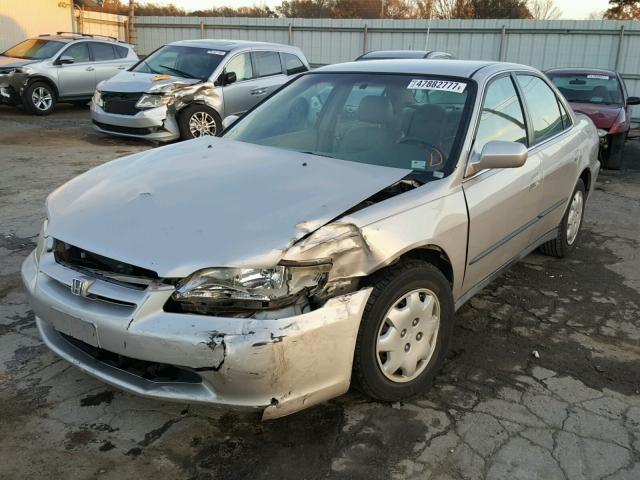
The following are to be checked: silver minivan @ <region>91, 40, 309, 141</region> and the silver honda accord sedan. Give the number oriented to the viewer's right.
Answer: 0

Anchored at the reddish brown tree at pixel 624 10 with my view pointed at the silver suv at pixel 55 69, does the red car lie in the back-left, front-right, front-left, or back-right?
front-left

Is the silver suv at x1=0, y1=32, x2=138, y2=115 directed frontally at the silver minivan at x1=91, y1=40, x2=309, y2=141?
no

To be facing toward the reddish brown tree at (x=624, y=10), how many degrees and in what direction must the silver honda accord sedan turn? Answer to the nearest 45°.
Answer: approximately 180°

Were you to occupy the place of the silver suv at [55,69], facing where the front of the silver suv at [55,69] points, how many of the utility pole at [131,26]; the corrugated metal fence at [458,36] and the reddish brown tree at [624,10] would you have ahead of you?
0

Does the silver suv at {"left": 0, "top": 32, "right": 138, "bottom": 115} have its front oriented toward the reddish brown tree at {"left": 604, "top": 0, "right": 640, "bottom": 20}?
no

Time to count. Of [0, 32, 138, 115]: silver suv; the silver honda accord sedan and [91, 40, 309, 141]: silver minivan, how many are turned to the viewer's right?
0

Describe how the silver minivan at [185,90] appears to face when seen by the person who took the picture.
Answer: facing the viewer and to the left of the viewer

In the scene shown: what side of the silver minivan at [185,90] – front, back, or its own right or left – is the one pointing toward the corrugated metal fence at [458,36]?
back

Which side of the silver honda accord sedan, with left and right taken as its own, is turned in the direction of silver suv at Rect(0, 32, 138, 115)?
right

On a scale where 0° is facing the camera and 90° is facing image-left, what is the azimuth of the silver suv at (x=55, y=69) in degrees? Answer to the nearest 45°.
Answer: approximately 45°

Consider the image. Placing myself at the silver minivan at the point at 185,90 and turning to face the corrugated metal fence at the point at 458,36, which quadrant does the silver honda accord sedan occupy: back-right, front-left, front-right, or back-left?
back-right

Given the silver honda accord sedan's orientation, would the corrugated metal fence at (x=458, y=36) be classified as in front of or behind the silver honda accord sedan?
behind

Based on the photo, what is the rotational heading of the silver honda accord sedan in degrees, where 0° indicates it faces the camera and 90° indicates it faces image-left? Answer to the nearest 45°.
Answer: approximately 45°

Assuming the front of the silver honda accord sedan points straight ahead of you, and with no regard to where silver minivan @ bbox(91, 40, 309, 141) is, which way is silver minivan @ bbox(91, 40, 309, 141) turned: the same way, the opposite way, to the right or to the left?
the same way
